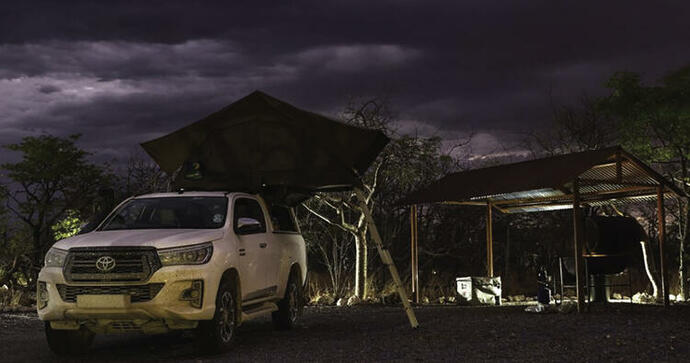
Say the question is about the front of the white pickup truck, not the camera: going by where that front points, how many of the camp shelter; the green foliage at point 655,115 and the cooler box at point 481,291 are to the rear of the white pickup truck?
3

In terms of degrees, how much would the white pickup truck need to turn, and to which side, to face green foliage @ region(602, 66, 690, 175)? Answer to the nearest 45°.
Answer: approximately 180°

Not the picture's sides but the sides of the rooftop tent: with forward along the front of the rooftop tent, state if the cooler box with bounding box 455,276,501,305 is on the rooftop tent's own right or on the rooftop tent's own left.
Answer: on the rooftop tent's own left

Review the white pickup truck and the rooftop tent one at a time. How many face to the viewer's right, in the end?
1

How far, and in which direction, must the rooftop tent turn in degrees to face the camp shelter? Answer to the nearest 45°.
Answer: approximately 45° to its left

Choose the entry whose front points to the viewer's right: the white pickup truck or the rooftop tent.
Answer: the rooftop tent

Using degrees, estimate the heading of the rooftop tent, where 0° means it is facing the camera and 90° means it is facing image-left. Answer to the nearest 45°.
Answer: approximately 270°

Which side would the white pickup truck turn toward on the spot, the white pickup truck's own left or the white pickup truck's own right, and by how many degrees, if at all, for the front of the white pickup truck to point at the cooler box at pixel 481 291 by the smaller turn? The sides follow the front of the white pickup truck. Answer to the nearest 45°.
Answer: approximately 180°

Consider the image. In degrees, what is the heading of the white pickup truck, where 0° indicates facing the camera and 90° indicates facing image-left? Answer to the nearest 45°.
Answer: approximately 45°
